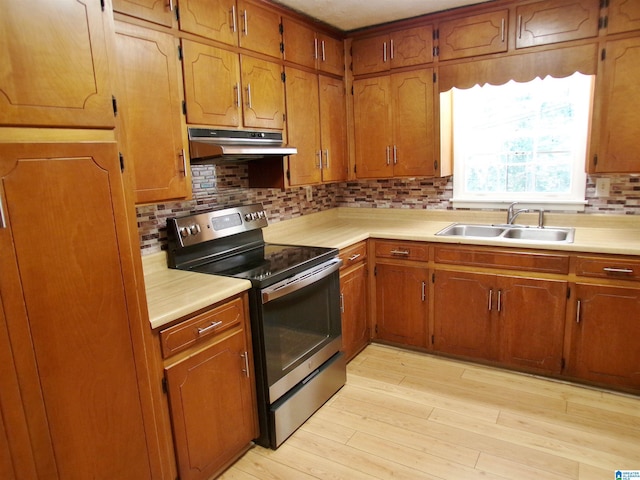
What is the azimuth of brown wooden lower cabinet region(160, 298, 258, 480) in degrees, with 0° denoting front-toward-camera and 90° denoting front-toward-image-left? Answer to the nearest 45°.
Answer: approximately 315°

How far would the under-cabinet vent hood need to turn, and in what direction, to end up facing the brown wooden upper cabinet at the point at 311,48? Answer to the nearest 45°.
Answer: approximately 90° to its left

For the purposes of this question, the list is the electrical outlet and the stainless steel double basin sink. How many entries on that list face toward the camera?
2

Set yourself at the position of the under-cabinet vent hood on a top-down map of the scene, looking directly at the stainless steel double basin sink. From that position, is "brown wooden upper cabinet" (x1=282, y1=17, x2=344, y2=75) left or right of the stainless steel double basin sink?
left

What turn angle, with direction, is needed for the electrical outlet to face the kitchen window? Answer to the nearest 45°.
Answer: approximately 90° to its right

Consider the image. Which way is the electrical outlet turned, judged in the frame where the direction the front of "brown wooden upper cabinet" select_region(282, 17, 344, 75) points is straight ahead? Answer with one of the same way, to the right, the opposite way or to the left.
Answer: to the right

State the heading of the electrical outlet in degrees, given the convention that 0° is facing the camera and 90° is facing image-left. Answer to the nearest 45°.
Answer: approximately 0°

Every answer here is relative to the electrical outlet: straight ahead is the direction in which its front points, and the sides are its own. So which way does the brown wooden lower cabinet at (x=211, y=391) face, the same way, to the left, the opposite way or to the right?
to the left

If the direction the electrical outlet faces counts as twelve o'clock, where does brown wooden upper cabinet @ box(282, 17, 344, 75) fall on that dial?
The brown wooden upper cabinet is roughly at 2 o'clock from the electrical outlet.

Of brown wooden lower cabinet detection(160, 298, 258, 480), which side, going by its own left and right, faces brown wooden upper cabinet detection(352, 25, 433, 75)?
left

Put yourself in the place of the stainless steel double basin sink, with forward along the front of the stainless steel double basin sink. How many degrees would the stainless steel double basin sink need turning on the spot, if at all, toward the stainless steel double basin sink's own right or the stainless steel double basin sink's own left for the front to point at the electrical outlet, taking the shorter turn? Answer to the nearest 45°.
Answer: approximately 90° to the stainless steel double basin sink's own left
